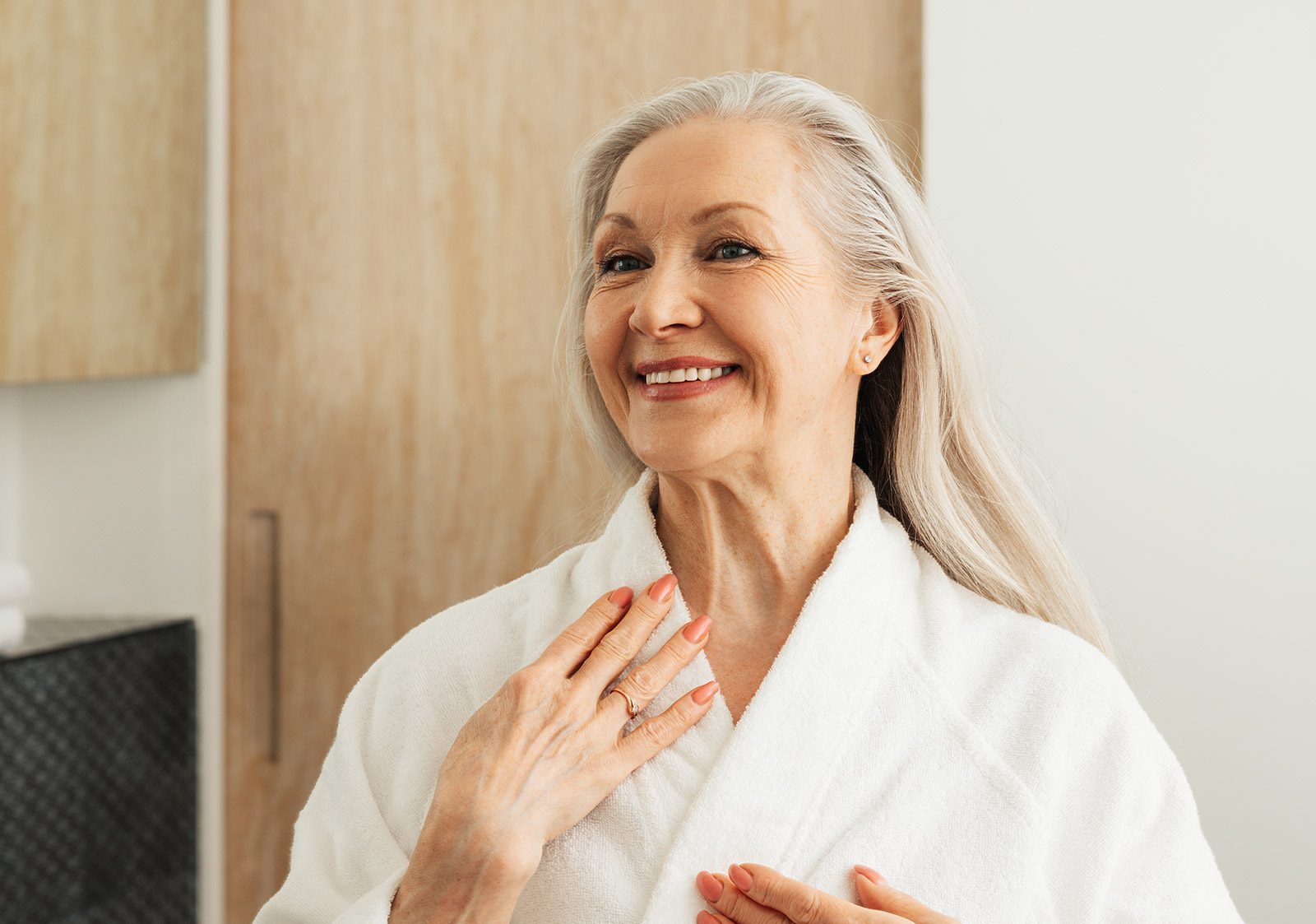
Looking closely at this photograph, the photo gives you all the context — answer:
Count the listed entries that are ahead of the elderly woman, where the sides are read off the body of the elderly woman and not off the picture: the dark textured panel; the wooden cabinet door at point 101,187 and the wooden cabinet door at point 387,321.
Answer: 0

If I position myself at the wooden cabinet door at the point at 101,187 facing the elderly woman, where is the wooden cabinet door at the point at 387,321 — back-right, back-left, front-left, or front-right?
front-left

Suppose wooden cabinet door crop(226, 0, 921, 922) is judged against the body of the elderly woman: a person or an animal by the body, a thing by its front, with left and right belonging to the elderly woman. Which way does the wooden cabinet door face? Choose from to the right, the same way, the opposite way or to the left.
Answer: the same way

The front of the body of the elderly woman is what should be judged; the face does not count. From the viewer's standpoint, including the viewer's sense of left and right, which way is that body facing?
facing the viewer

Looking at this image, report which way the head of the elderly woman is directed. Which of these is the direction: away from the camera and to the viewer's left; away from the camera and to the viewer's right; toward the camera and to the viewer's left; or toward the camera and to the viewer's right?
toward the camera and to the viewer's left

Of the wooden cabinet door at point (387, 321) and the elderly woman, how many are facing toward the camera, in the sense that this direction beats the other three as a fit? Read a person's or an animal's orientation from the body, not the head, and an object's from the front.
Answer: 2

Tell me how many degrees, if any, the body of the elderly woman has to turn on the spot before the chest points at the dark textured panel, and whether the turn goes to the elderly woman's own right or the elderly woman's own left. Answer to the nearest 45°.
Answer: approximately 135° to the elderly woman's own right

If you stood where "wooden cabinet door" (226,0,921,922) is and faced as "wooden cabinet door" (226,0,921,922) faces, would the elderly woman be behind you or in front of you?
in front

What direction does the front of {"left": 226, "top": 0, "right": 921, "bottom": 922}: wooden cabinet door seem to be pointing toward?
toward the camera

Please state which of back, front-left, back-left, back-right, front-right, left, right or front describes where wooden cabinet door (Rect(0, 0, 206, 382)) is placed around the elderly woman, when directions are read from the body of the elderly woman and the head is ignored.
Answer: back-right
